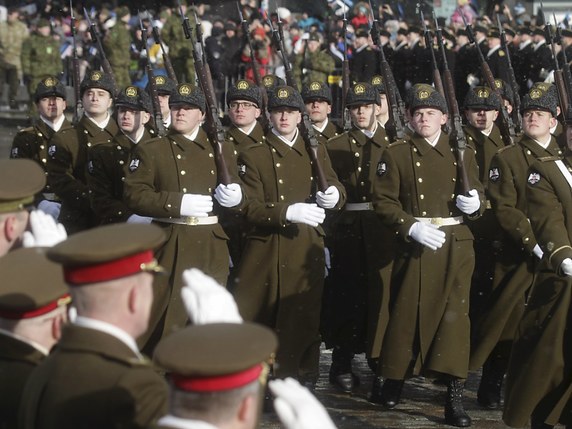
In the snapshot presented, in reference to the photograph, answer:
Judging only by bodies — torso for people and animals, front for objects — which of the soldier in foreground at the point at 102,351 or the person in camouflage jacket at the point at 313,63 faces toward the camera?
the person in camouflage jacket

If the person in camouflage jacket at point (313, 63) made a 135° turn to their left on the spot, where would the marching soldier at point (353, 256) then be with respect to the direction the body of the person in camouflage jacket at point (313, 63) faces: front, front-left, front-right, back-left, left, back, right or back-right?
back-right

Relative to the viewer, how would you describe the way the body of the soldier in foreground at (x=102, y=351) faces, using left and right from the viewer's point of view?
facing away from the viewer and to the right of the viewer

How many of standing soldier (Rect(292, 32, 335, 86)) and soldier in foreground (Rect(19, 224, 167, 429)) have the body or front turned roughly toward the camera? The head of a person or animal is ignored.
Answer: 1

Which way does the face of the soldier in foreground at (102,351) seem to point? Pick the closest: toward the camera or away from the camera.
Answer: away from the camera

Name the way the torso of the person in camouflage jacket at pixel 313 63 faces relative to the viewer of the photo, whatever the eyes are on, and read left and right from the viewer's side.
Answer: facing the viewer

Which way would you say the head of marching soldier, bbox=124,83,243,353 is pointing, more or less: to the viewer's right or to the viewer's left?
to the viewer's left

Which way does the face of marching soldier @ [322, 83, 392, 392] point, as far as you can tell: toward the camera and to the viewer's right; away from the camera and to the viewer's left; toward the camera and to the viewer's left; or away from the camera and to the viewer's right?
toward the camera and to the viewer's left

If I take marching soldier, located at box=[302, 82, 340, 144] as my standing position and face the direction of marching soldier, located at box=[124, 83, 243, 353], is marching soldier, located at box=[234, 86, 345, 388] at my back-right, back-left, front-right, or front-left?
front-left

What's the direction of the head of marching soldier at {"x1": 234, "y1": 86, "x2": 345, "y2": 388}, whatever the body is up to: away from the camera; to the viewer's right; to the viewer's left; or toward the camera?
toward the camera

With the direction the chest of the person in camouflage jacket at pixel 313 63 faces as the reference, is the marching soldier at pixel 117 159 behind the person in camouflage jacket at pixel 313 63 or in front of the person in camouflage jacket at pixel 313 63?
in front

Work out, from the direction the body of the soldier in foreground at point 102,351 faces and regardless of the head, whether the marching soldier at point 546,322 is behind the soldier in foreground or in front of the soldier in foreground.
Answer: in front

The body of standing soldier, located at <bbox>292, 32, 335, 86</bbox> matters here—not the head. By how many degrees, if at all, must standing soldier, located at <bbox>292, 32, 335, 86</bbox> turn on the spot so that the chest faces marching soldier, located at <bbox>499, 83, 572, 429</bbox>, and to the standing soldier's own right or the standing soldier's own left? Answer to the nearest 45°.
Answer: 0° — they already face them
